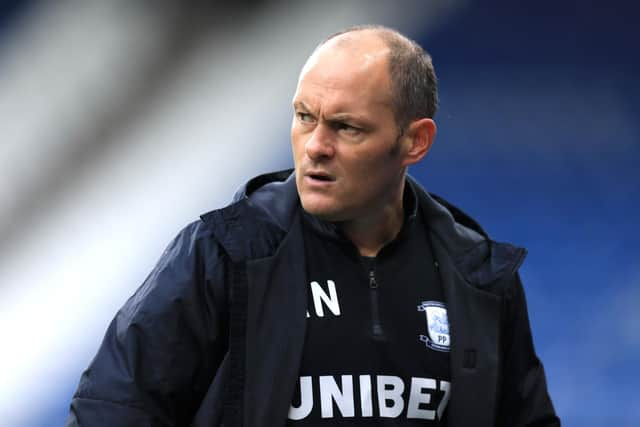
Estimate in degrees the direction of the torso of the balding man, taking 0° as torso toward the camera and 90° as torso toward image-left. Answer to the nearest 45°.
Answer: approximately 0°
